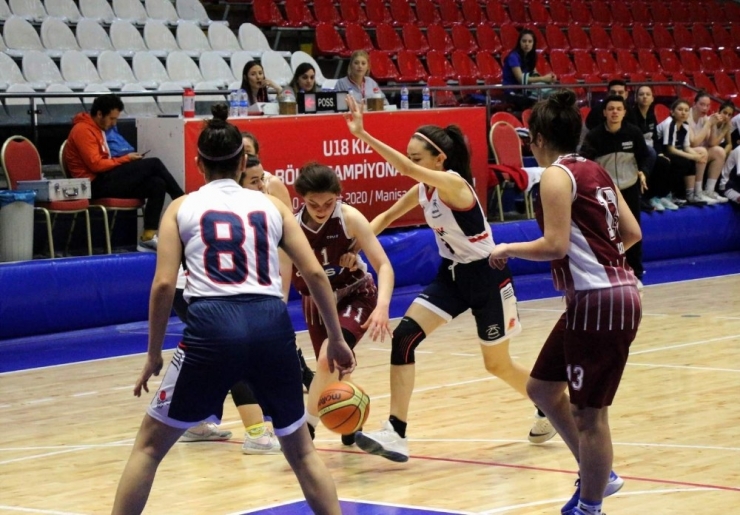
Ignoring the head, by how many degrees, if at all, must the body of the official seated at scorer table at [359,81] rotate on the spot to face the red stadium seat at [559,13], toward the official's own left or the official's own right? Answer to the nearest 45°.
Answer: approximately 135° to the official's own left

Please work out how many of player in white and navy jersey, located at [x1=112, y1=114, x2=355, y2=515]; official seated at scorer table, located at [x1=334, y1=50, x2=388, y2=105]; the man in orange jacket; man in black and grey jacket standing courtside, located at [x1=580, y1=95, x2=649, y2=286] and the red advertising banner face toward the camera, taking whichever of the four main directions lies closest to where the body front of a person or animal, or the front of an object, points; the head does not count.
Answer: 3

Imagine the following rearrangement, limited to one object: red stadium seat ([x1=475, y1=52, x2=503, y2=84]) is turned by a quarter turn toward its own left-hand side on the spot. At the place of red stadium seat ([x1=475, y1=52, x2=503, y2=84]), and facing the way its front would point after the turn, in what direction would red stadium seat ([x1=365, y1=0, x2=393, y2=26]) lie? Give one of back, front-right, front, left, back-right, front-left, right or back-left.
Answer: back-left

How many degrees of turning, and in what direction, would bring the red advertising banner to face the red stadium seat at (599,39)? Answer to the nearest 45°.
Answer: approximately 135° to its left

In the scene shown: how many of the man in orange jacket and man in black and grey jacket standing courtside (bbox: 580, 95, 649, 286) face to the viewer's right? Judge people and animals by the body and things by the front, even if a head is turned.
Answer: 1

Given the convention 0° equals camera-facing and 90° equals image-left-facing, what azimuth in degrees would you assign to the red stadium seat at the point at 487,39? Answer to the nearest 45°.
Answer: approximately 315°

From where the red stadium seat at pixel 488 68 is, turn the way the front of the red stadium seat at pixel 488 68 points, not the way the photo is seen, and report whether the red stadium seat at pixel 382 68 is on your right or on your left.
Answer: on your right

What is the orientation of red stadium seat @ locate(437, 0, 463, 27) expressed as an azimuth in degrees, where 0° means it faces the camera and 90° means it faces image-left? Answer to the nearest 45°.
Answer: approximately 315°

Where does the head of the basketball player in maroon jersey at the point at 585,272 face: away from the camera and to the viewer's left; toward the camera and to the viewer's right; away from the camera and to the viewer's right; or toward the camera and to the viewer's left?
away from the camera and to the viewer's left

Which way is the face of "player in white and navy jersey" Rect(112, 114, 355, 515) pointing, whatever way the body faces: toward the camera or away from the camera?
away from the camera

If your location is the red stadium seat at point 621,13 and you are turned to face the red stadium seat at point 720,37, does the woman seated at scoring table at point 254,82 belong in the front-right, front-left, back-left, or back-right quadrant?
back-right

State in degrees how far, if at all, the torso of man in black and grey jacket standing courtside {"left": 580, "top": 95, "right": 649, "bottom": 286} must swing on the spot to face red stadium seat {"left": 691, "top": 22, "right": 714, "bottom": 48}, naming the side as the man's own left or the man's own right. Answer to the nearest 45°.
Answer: approximately 180°
